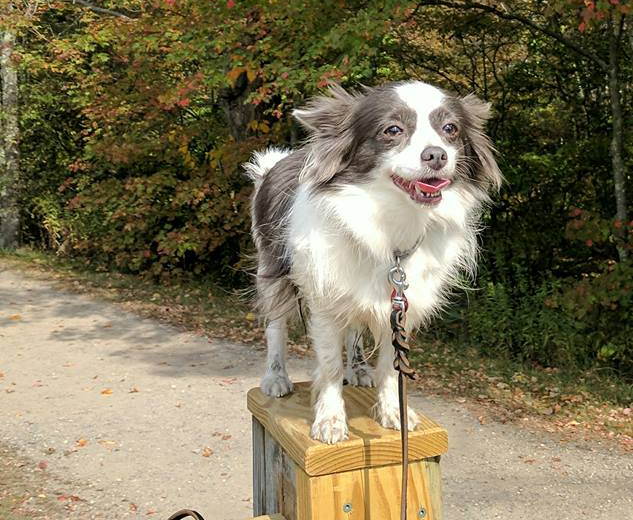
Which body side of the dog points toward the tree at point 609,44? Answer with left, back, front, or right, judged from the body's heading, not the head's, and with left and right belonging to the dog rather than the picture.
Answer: left
